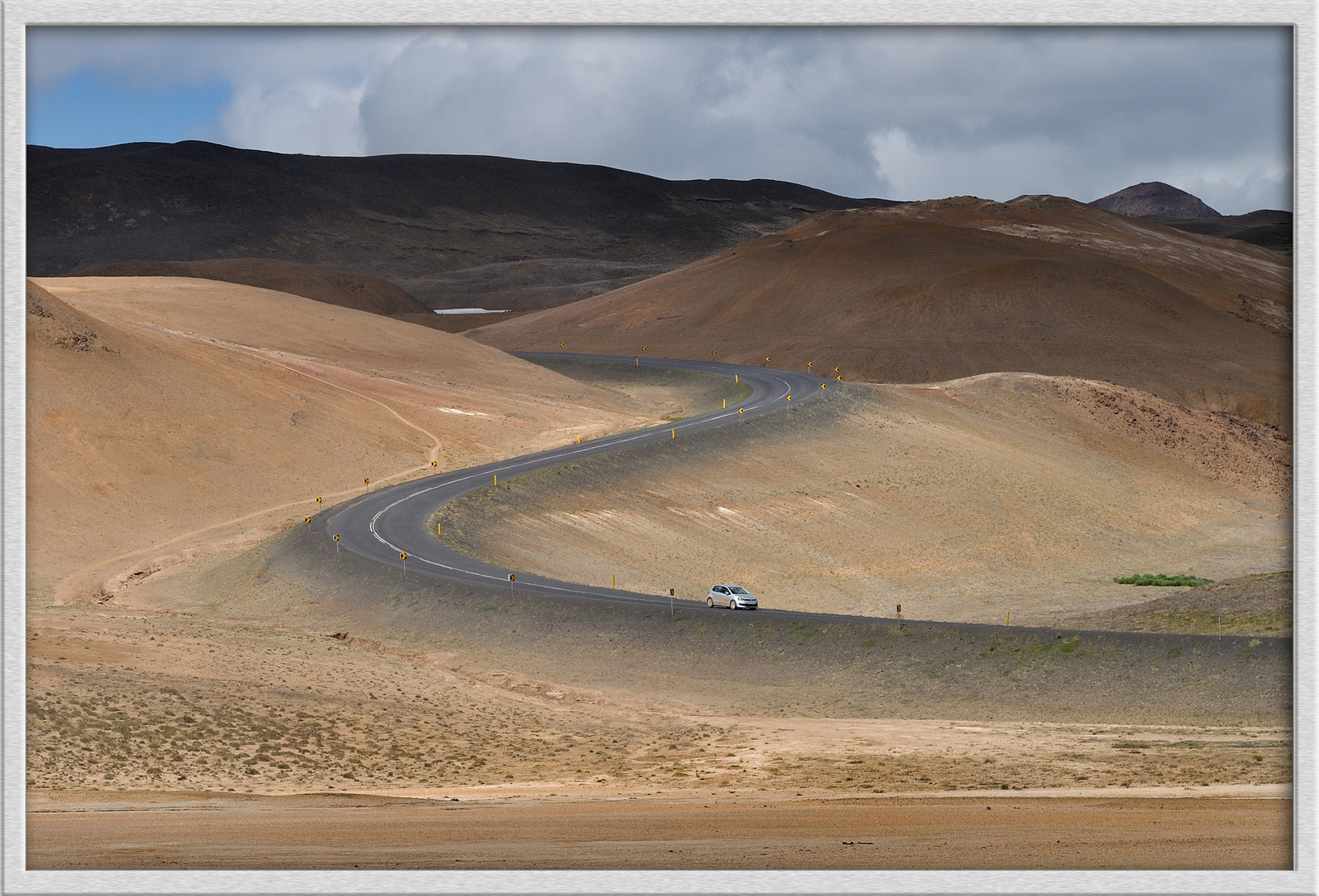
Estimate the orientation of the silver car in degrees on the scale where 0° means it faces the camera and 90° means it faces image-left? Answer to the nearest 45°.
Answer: approximately 315°
